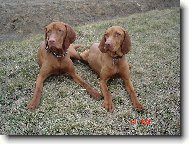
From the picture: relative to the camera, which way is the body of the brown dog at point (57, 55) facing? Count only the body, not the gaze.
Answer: toward the camera

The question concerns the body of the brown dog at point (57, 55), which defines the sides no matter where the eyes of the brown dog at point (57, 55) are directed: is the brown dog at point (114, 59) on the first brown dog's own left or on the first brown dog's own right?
on the first brown dog's own left

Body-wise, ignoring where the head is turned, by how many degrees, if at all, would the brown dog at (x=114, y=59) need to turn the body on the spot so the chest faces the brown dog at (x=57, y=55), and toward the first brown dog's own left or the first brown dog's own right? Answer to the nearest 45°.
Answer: approximately 135° to the first brown dog's own right

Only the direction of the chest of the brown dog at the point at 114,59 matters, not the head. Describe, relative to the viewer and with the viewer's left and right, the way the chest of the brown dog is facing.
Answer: facing the viewer and to the right of the viewer

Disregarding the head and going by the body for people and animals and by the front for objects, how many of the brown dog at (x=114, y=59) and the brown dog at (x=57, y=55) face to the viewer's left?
0
